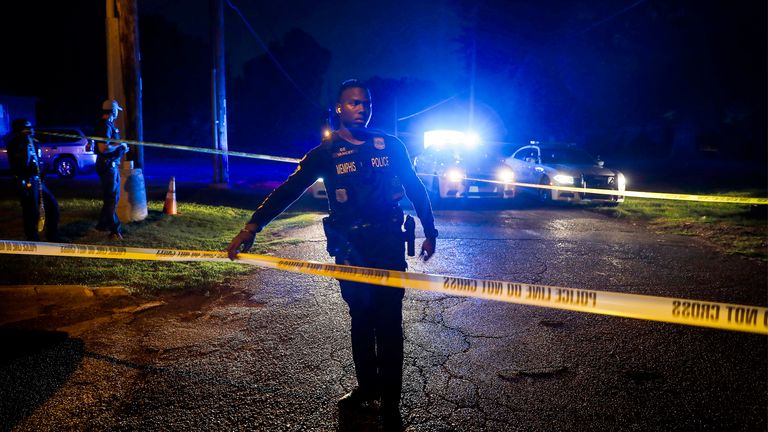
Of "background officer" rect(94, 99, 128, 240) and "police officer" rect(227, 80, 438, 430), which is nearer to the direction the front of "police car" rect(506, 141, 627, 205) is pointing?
the police officer

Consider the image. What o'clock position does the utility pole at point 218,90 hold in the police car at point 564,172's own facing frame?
The utility pole is roughly at 4 o'clock from the police car.

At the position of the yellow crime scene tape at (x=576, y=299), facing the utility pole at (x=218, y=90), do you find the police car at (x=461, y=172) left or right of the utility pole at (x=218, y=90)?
right

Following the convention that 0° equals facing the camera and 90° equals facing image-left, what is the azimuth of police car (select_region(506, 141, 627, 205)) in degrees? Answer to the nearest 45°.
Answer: approximately 315°

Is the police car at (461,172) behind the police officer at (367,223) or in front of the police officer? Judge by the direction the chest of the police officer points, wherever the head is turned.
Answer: behind

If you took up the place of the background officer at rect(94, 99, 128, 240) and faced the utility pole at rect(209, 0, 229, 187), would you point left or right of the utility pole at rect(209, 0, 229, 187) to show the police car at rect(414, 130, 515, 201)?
right

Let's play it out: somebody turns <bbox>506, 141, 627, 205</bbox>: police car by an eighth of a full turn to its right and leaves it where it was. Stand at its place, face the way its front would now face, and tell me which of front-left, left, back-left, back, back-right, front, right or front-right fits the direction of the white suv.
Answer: right

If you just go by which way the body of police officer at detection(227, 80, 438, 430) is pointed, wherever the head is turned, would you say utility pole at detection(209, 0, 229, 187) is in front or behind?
behind

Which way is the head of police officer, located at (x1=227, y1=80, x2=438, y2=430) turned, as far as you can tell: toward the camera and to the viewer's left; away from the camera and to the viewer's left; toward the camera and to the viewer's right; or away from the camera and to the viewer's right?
toward the camera and to the viewer's right

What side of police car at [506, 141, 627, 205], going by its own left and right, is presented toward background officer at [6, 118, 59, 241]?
right

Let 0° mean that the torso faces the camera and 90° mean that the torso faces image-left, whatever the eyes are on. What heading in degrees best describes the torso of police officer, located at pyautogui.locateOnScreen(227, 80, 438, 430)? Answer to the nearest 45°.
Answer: approximately 0°
